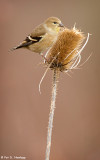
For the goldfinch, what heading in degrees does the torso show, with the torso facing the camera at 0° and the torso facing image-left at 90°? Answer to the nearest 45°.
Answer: approximately 270°
